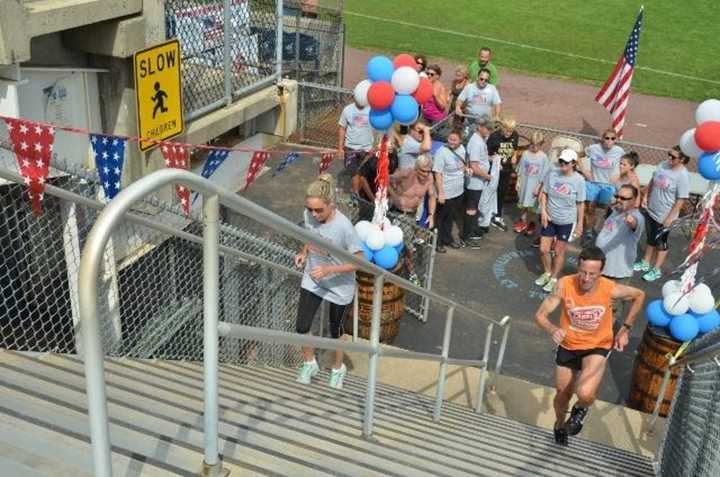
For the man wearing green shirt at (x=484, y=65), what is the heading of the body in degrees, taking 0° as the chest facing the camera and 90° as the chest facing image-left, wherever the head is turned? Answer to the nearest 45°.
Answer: approximately 0°

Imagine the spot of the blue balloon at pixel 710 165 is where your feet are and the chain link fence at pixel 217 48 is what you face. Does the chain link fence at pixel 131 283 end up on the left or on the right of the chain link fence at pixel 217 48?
left

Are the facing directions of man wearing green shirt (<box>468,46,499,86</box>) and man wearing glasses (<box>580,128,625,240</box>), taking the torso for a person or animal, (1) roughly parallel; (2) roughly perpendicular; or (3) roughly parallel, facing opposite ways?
roughly parallel

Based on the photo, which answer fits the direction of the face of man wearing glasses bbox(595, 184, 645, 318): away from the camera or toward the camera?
toward the camera

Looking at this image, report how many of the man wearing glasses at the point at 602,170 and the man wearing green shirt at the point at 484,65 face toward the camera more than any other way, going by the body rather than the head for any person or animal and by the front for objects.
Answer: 2

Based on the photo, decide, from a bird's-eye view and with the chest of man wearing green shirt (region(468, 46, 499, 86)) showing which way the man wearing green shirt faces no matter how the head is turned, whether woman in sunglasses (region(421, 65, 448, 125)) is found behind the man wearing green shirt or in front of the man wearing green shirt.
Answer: in front

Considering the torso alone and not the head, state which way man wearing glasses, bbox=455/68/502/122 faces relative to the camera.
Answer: toward the camera

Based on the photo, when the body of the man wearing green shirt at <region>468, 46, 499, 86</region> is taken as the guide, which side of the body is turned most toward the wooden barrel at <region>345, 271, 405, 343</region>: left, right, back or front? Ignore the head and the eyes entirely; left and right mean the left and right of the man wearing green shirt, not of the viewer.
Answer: front

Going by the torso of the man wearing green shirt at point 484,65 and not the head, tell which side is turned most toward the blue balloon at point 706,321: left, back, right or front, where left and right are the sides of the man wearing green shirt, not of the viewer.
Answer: front

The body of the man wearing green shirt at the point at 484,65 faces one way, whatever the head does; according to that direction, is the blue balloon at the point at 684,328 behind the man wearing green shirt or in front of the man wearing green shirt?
in front

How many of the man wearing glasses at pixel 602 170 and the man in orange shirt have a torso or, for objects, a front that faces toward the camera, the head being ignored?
2

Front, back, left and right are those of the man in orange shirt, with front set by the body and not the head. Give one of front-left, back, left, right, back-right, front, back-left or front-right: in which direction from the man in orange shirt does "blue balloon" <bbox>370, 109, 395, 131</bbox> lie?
back-right
